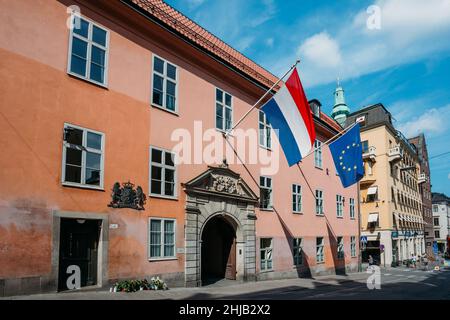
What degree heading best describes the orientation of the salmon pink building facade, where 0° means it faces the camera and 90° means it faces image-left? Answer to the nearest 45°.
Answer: approximately 315°

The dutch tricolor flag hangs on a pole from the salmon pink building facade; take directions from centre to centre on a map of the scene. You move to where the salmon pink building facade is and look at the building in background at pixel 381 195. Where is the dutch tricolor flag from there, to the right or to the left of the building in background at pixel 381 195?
right

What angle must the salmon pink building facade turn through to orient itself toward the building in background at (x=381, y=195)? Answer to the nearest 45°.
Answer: approximately 90° to its left
